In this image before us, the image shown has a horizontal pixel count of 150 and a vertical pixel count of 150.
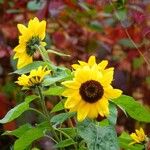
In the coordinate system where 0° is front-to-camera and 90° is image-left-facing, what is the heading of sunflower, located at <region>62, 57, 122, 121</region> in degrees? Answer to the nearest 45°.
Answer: approximately 0°
